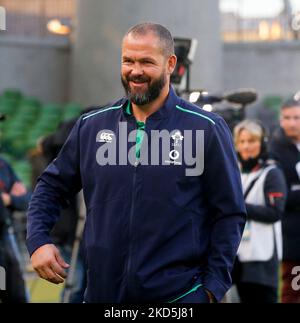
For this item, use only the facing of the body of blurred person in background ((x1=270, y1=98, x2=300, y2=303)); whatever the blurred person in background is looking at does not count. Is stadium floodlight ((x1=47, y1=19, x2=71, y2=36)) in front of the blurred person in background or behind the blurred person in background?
behind

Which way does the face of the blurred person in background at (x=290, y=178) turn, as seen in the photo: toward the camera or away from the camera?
toward the camera

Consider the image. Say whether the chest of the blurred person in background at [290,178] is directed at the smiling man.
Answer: yes

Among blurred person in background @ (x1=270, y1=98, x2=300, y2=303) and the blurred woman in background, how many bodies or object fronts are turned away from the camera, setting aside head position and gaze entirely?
0

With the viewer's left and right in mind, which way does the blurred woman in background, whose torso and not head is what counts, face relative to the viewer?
facing the viewer and to the left of the viewer

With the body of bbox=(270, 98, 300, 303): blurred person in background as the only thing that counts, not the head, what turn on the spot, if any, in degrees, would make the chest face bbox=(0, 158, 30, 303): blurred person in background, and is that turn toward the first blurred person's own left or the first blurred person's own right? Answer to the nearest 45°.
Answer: approximately 135° to the first blurred person's own right

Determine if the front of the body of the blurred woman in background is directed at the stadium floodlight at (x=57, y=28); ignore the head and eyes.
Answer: no

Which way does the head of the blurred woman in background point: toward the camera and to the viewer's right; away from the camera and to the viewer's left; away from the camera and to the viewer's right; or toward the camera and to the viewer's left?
toward the camera and to the viewer's left
